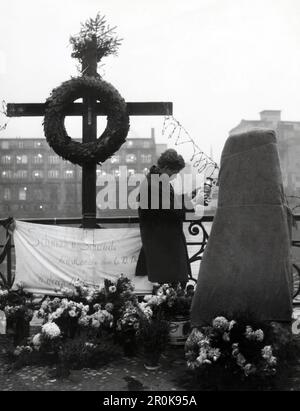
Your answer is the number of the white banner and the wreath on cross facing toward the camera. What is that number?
2

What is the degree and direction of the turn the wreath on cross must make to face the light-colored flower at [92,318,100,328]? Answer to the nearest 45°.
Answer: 0° — it already faces it

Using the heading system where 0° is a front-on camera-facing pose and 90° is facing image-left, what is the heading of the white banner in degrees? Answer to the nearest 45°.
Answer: approximately 0°

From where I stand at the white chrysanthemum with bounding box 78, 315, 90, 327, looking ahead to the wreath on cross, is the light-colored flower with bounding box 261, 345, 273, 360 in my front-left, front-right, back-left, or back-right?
back-right

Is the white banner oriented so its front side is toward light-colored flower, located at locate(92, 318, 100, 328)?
yes

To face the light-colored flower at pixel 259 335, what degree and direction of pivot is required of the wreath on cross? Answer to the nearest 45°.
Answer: approximately 45° to its left
